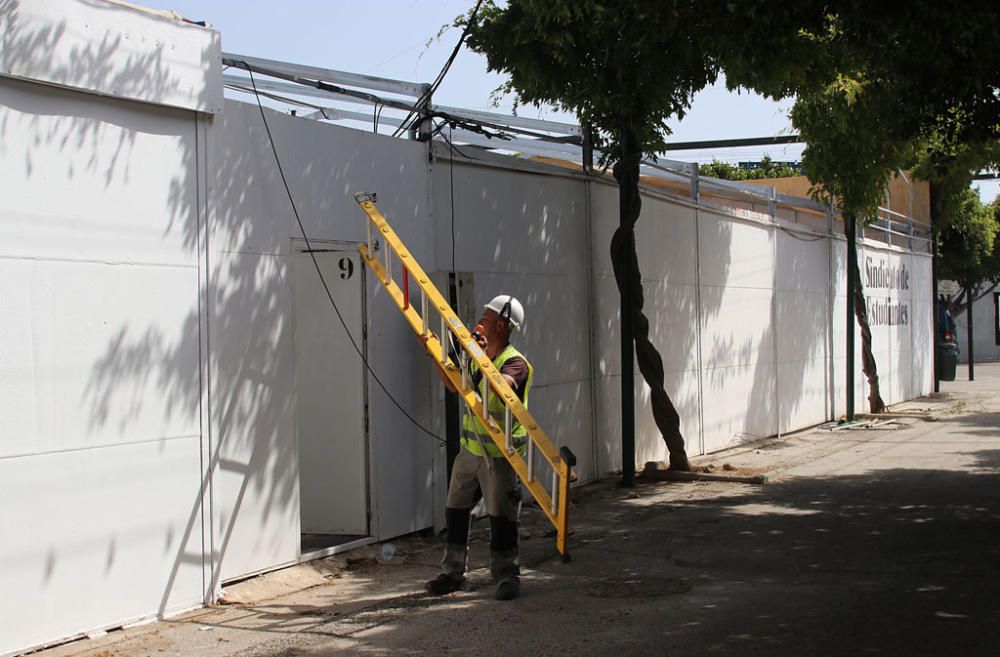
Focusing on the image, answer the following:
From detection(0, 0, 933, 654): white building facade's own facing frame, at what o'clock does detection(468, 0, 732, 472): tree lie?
The tree is roughly at 9 o'clock from the white building facade.

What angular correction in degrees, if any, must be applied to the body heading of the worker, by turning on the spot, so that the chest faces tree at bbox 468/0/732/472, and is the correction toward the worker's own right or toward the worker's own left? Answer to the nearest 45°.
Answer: approximately 135° to the worker's own right

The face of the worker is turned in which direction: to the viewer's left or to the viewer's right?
to the viewer's left

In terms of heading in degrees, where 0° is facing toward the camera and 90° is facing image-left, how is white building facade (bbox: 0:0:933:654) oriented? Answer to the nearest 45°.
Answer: approximately 315°

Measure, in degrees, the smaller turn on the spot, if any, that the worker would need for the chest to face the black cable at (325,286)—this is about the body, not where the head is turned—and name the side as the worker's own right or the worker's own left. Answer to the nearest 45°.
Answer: approximately 90° to the worker's own right

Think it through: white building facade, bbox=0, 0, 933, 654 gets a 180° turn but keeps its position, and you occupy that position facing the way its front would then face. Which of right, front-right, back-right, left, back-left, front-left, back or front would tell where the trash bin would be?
right

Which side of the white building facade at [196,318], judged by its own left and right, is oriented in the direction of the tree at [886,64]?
left

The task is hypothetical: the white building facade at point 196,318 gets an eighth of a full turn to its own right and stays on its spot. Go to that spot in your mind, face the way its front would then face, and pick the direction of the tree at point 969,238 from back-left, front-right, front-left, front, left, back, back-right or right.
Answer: back-left
